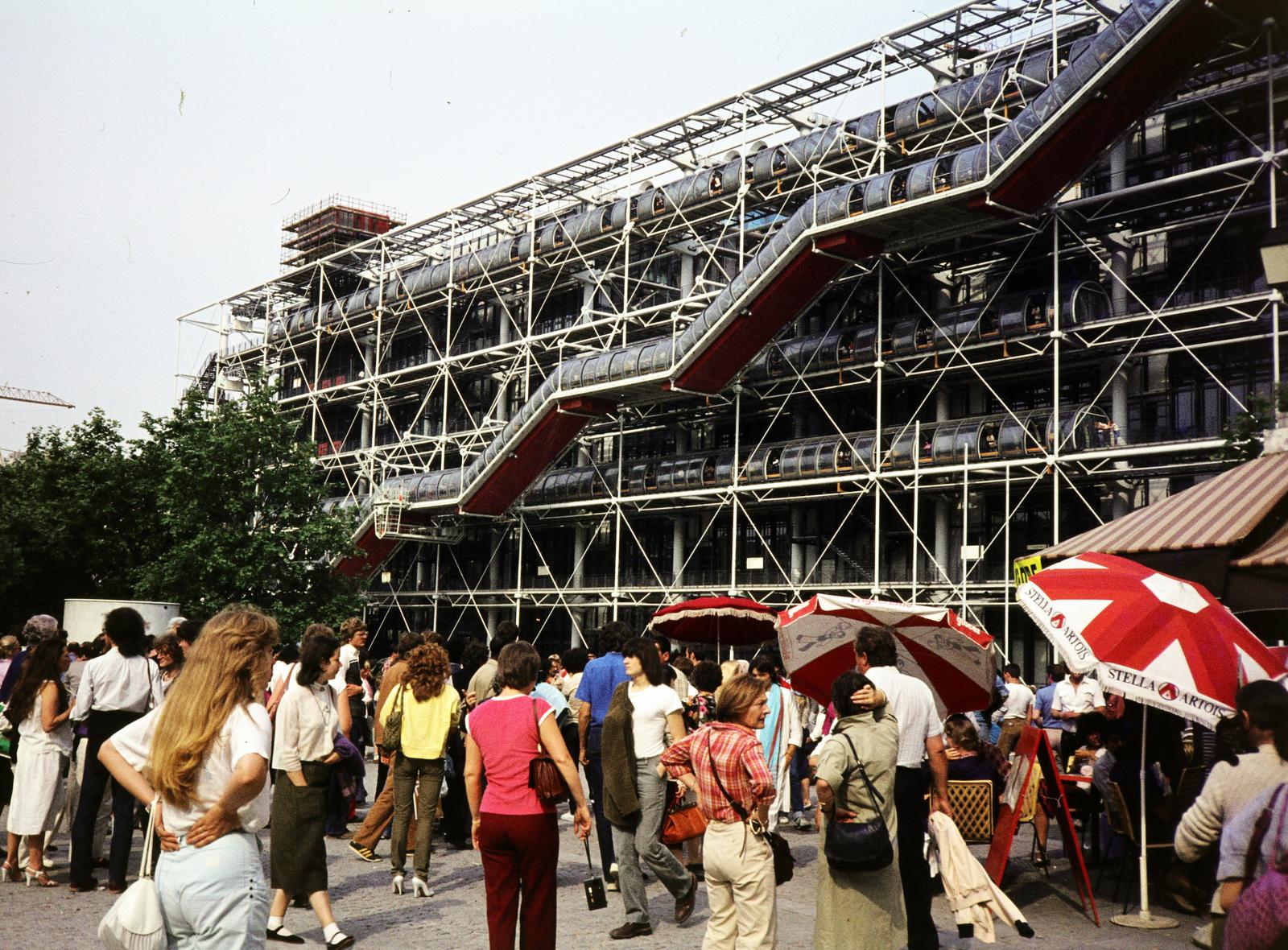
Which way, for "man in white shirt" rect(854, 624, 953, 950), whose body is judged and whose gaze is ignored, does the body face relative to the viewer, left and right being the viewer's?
facing away from the viewer and to the left of the viewer

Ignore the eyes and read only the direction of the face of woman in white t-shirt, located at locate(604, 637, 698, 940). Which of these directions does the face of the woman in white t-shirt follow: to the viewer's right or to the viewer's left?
to the viewer's left

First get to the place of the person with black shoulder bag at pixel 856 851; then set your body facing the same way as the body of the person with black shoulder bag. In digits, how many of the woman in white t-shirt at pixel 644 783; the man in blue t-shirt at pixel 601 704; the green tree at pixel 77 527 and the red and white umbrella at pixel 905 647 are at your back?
0

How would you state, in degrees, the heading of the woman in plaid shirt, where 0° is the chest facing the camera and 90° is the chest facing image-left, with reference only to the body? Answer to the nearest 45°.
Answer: approximately 225°

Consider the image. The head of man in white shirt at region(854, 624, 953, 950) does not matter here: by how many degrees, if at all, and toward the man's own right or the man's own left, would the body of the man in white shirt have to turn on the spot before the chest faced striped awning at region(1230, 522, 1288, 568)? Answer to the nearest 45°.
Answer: approximately 90° to the man's own right

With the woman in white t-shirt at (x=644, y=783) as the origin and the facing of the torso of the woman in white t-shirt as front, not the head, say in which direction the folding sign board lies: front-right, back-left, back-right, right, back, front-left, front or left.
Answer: back-left

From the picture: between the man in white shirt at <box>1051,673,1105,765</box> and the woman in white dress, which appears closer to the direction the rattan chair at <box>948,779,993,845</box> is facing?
the man in white shirt

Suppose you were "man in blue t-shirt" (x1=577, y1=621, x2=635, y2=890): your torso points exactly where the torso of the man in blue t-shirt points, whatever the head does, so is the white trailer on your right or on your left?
on your left

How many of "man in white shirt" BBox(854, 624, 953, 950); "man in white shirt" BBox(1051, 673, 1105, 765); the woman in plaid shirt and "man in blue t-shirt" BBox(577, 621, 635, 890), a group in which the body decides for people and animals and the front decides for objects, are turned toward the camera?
1

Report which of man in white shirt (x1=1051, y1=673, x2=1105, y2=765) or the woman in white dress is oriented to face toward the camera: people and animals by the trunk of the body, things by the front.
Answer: the man in white shirt

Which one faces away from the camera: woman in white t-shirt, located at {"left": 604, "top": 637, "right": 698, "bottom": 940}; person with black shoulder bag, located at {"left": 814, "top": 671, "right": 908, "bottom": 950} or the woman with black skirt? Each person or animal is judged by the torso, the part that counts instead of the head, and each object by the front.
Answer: the person with black shoulder bag

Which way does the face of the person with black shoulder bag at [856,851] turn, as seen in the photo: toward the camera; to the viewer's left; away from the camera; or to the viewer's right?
away from the camera

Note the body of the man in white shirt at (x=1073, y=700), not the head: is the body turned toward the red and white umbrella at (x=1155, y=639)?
yes

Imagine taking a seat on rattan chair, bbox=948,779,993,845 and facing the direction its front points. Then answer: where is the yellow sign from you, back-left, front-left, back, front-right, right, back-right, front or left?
front

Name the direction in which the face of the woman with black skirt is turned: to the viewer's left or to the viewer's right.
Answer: to the viewer's right

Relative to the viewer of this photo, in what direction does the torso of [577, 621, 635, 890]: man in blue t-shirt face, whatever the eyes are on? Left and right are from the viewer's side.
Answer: facing away from the viewer and to the right of the viewer
